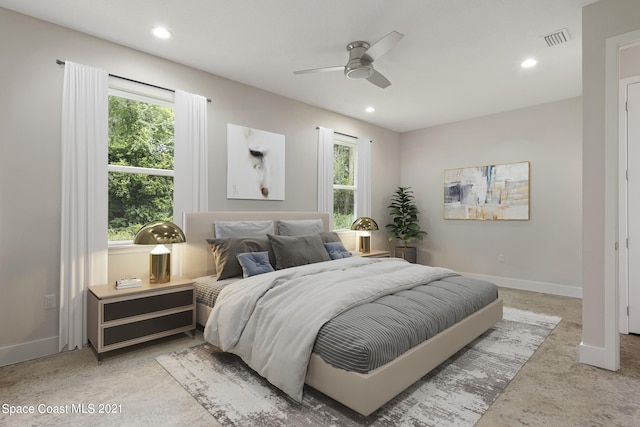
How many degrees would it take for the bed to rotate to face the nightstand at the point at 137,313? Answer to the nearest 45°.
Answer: approximately 135° to its right

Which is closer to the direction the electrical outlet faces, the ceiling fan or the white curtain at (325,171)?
the ceiling fan

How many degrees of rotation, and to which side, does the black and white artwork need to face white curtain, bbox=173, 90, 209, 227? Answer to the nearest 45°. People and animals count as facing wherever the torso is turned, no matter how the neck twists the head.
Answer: approximately 90° to its right
